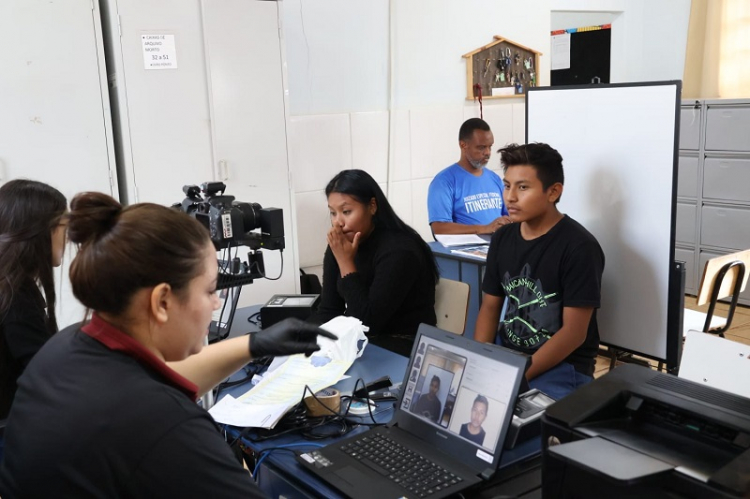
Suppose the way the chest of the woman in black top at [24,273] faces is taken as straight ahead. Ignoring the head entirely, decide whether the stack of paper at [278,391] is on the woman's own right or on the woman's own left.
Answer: on the woman's own right

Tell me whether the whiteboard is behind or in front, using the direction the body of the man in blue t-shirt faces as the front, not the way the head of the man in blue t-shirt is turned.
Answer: in front

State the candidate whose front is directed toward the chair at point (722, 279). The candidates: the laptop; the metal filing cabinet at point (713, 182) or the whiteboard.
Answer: the metal filing cabinet

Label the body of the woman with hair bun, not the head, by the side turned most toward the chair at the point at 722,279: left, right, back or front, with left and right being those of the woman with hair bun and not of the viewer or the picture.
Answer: front

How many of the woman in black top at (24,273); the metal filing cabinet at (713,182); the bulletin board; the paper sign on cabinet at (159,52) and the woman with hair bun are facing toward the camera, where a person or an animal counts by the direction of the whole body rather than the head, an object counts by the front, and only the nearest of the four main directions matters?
3

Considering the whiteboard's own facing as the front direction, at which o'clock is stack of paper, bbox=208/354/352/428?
The stack of paper is roughly at 12 o'clock from the whiteboard.

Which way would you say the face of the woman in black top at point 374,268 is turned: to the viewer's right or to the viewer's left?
to the viewer's left

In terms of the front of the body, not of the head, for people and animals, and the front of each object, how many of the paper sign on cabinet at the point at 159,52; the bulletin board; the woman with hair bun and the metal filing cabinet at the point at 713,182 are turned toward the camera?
3
